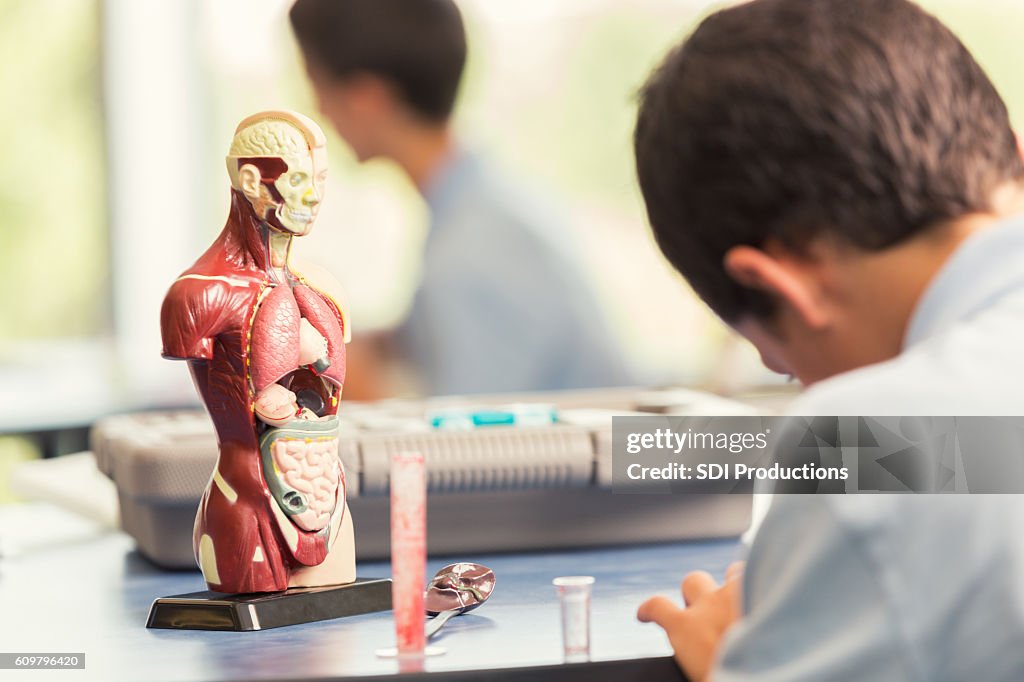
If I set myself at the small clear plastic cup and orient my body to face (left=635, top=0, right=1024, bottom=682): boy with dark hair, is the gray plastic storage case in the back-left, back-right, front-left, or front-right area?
back-left

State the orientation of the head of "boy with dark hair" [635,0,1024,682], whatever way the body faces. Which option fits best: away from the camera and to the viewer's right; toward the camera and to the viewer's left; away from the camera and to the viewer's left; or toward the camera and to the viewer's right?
away from the camera and to the viewer's left

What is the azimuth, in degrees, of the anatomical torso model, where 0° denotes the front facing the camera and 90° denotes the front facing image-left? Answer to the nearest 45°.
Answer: approximately 315°
